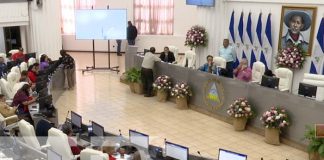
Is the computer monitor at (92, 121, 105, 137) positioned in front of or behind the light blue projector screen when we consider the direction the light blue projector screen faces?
in front

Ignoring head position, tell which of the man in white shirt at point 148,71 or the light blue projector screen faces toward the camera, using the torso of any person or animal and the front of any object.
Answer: the light blue projector screen

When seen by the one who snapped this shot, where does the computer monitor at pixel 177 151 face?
facing the viewer and to the left of the viewer

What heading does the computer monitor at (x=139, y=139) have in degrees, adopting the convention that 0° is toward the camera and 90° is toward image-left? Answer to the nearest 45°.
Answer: approximately 45°

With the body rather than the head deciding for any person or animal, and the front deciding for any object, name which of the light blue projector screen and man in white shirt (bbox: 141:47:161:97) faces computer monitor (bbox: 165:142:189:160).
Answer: the light blue projector screen

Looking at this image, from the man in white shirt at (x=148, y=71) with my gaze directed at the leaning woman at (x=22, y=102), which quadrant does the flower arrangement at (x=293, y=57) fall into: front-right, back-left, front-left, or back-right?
back-left

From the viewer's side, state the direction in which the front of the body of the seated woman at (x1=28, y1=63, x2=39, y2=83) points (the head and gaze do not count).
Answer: to the viewer's right

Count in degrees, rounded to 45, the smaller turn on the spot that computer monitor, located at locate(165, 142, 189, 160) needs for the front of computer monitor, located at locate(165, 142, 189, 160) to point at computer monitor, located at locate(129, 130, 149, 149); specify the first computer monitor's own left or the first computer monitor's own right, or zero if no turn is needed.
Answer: approximately 90° to the first computer monitor's own right

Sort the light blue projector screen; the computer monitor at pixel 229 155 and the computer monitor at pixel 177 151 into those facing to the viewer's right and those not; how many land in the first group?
0

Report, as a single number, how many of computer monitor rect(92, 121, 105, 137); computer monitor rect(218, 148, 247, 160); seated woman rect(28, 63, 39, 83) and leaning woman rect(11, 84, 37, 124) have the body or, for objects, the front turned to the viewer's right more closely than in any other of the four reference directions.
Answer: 2

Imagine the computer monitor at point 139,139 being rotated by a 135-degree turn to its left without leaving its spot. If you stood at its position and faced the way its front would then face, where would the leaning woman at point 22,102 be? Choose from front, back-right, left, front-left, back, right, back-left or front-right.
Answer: back-left

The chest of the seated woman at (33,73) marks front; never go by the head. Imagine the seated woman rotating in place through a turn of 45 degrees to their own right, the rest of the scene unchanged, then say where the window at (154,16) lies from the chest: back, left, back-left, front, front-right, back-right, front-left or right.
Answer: left

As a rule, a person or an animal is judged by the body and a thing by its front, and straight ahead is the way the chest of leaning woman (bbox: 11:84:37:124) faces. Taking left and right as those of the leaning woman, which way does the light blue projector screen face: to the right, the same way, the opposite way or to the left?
to the right

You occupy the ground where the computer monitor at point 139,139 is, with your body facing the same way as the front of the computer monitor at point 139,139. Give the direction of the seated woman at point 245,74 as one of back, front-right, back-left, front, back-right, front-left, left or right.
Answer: back

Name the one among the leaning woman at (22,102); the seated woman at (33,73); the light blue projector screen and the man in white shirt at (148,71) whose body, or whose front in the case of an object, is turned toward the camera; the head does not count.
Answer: the light blue projector screen

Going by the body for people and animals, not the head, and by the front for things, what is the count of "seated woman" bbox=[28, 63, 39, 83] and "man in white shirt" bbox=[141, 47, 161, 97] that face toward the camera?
0

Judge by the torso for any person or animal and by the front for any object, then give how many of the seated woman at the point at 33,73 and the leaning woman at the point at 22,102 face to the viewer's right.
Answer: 2

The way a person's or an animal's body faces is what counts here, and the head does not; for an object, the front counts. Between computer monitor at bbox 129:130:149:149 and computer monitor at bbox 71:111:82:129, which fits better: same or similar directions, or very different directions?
same or similar directions
